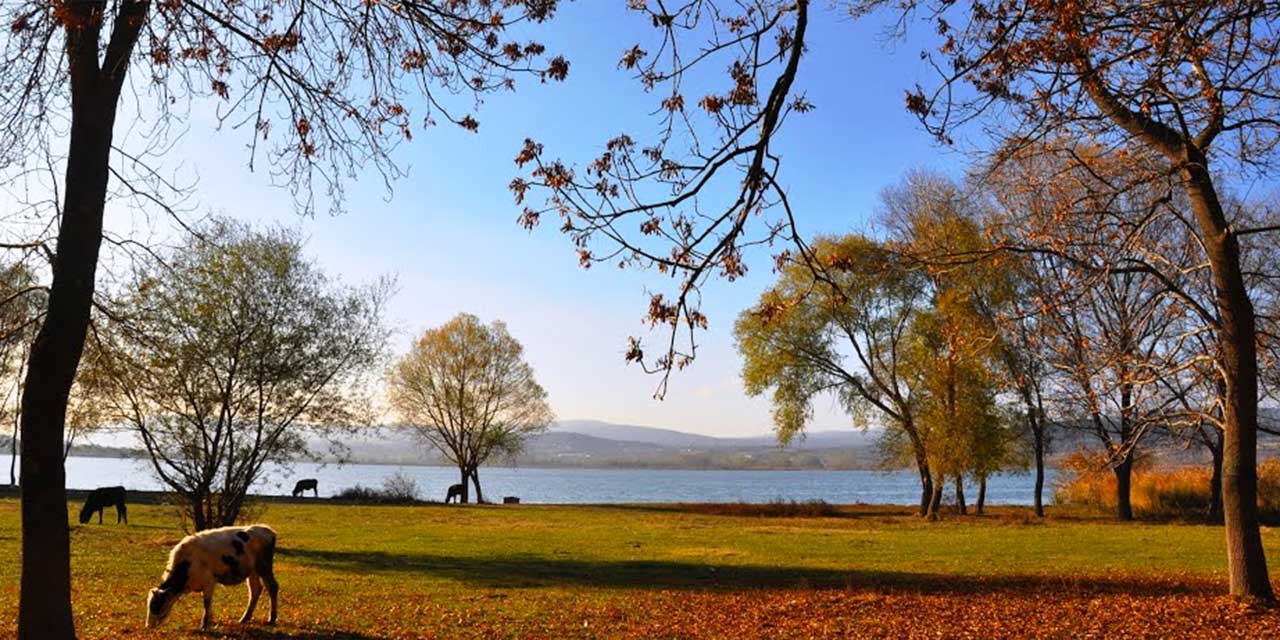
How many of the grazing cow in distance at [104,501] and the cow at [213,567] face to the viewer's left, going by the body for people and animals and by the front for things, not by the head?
2

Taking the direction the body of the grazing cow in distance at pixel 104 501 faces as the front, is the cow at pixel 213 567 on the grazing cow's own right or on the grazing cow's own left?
on the grazing cow's own left

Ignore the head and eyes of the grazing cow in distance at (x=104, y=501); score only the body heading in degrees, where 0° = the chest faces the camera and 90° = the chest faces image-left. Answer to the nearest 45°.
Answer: approximately 90°

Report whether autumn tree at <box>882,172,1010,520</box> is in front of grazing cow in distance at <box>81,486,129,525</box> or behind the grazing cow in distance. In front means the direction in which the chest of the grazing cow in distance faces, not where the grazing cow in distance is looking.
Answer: behind

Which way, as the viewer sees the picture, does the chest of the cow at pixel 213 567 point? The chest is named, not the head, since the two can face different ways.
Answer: to the viewer's left

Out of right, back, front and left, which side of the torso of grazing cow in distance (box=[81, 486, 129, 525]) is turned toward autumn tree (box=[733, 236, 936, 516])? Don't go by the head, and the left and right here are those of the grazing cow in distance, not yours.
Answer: back

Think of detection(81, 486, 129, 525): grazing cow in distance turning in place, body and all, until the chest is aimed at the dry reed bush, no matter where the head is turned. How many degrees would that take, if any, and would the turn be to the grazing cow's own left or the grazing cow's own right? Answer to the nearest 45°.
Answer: approximately 180°

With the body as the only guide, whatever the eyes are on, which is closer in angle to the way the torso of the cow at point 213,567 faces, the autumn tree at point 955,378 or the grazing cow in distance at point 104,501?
the grazing cow in distance

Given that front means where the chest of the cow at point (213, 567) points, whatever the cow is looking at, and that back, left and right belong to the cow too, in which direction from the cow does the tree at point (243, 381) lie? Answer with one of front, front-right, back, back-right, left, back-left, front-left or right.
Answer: right
